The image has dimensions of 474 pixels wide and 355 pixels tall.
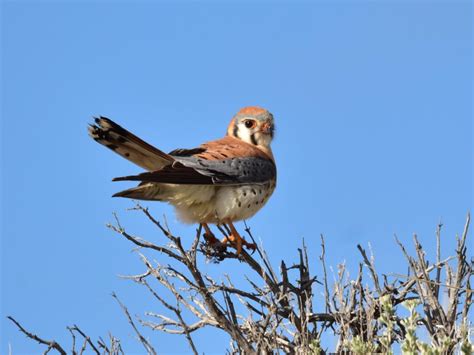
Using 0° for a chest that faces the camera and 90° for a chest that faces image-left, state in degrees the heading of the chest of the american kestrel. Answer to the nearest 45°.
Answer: approximately 270°
